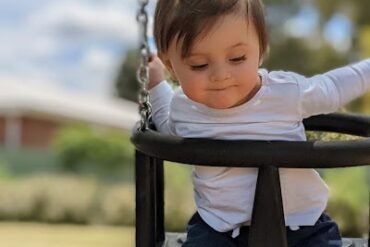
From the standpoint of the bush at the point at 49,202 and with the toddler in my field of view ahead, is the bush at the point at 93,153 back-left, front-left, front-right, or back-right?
back-left

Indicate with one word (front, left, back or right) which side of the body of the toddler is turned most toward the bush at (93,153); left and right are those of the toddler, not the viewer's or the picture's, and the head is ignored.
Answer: back

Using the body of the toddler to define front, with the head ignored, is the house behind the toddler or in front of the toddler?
behind

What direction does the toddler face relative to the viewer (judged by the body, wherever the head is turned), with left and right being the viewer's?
facing the viewer
